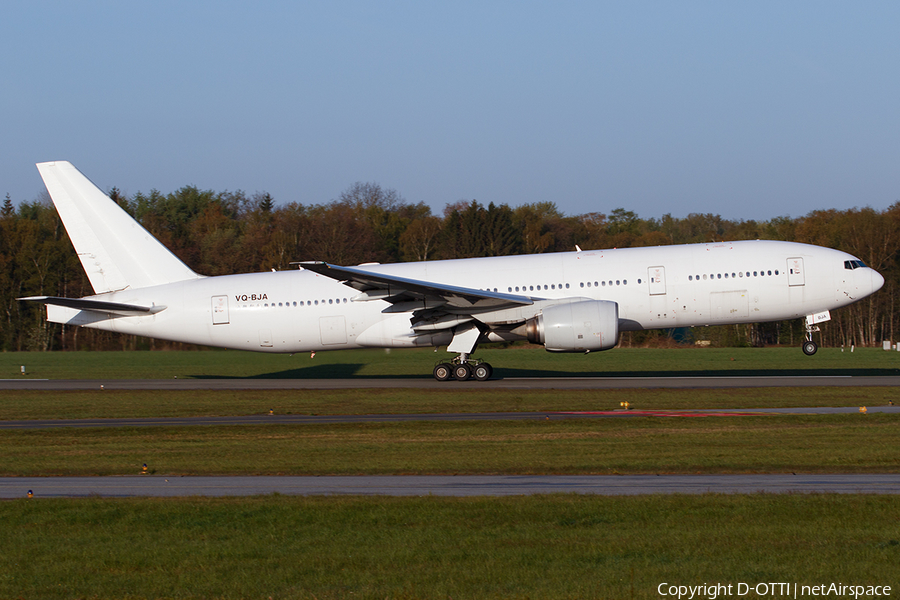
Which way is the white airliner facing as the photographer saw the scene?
facing to the right of the viewer
